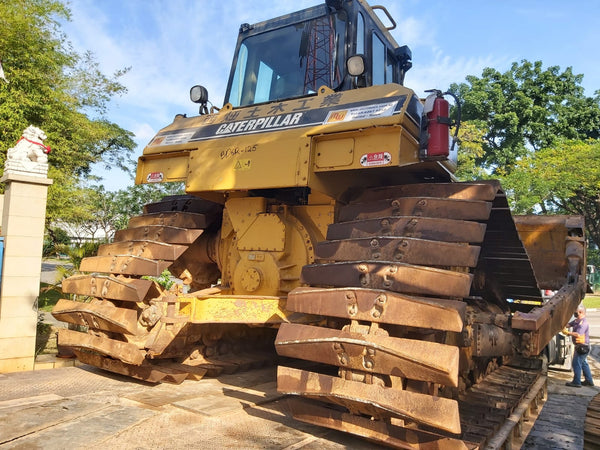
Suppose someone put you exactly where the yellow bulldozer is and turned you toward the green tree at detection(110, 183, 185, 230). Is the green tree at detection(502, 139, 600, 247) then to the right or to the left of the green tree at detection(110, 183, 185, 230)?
right

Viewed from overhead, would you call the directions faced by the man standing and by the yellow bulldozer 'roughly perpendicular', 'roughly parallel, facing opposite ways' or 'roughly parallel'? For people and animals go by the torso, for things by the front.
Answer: roughly perpendicular

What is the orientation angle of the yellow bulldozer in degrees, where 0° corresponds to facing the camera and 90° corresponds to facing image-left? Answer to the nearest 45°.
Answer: approximately 225°

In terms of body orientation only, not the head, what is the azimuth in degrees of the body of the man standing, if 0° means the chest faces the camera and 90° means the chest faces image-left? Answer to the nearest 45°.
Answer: approximately 90°

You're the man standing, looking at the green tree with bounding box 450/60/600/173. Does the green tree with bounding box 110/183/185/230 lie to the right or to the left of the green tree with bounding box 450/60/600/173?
left

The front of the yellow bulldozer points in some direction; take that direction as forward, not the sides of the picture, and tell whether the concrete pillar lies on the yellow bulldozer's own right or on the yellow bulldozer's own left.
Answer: on the yellow bulldozer's own left

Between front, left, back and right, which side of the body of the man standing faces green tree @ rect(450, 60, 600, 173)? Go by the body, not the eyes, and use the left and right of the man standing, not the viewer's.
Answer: right
